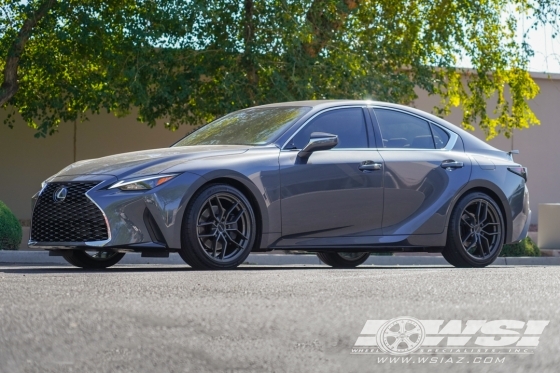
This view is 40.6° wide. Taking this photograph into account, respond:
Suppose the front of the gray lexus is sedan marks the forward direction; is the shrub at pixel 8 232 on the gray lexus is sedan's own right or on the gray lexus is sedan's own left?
on the gray lexus is sedan's own right

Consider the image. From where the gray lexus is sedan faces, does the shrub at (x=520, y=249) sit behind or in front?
behind

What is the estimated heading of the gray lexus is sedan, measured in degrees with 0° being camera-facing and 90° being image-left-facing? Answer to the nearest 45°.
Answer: approximately 45°
